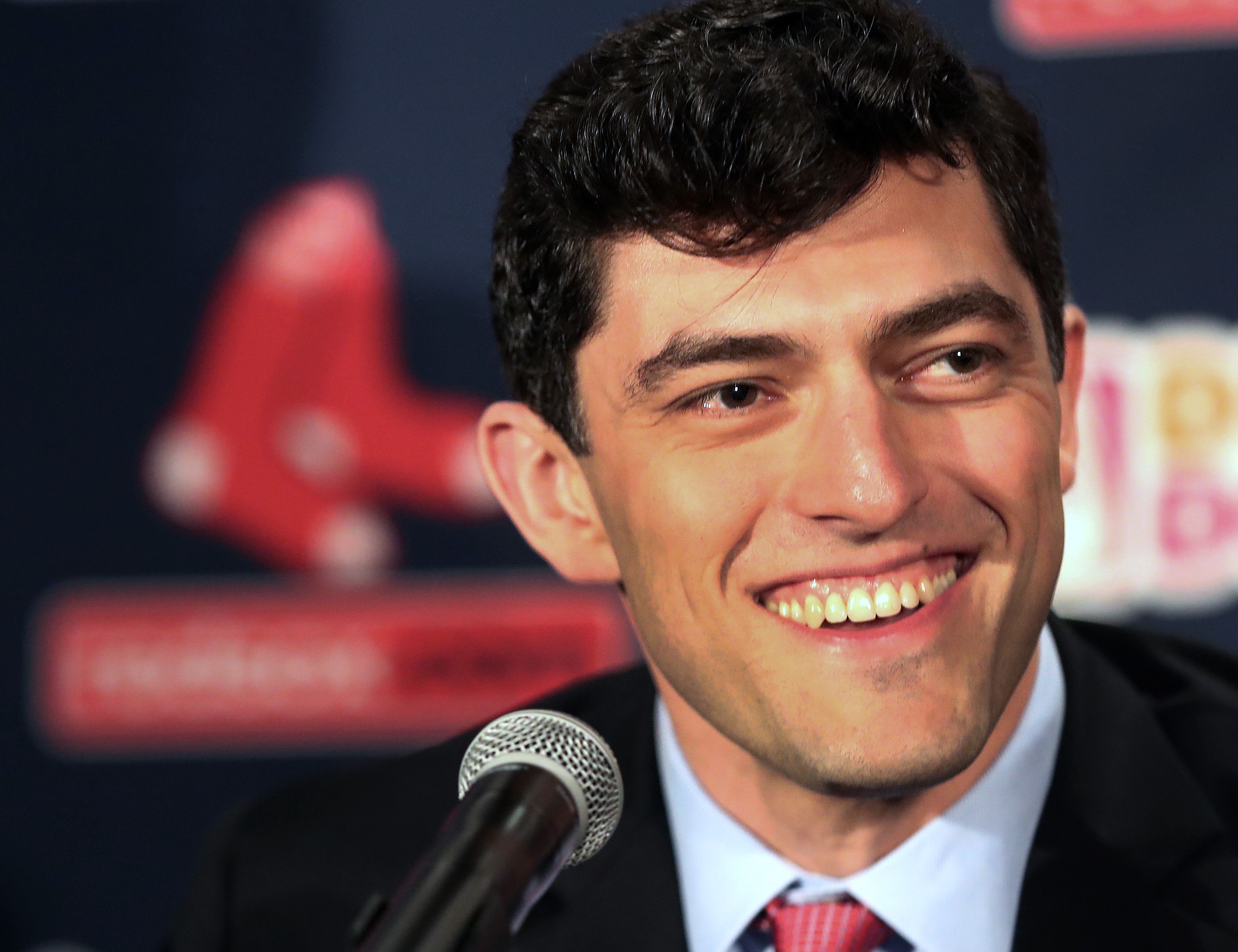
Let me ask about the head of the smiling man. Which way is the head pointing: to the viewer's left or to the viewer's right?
to the viewer's right

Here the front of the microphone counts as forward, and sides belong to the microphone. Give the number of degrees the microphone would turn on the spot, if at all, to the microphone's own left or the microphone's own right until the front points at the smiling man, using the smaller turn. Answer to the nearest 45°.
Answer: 0° — it already faces them

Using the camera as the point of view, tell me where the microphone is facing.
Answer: facing away from the viewer and to the right of the viewer
